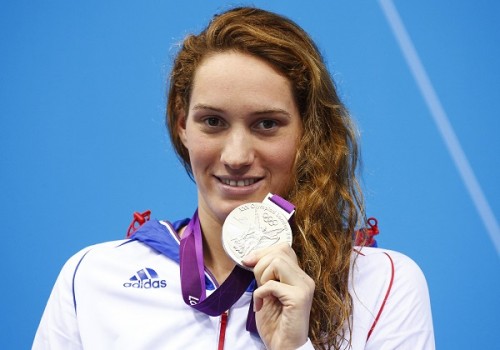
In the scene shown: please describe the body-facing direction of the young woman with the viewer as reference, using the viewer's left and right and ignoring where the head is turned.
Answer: facing the viewer
